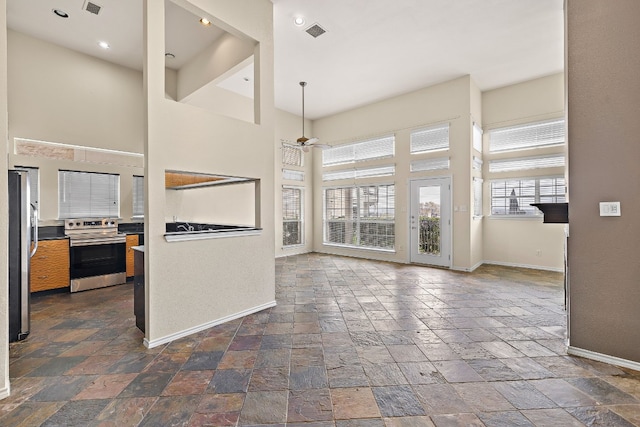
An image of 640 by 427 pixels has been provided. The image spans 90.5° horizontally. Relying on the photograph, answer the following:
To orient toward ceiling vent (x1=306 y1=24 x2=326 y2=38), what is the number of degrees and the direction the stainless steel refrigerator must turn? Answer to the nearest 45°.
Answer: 0° — it already faces it

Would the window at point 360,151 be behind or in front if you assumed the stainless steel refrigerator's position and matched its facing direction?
in front

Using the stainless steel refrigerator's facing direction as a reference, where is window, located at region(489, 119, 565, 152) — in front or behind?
in front

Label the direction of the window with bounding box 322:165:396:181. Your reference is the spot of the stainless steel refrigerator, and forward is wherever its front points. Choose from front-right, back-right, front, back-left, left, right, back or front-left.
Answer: front

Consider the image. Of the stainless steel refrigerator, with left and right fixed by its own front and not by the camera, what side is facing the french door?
front

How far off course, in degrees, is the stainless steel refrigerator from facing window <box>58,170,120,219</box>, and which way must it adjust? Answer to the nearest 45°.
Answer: approximately 90° to its left

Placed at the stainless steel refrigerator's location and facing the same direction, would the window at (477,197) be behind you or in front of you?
in front

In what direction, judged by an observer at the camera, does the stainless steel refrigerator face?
facing to the right of the viewer
